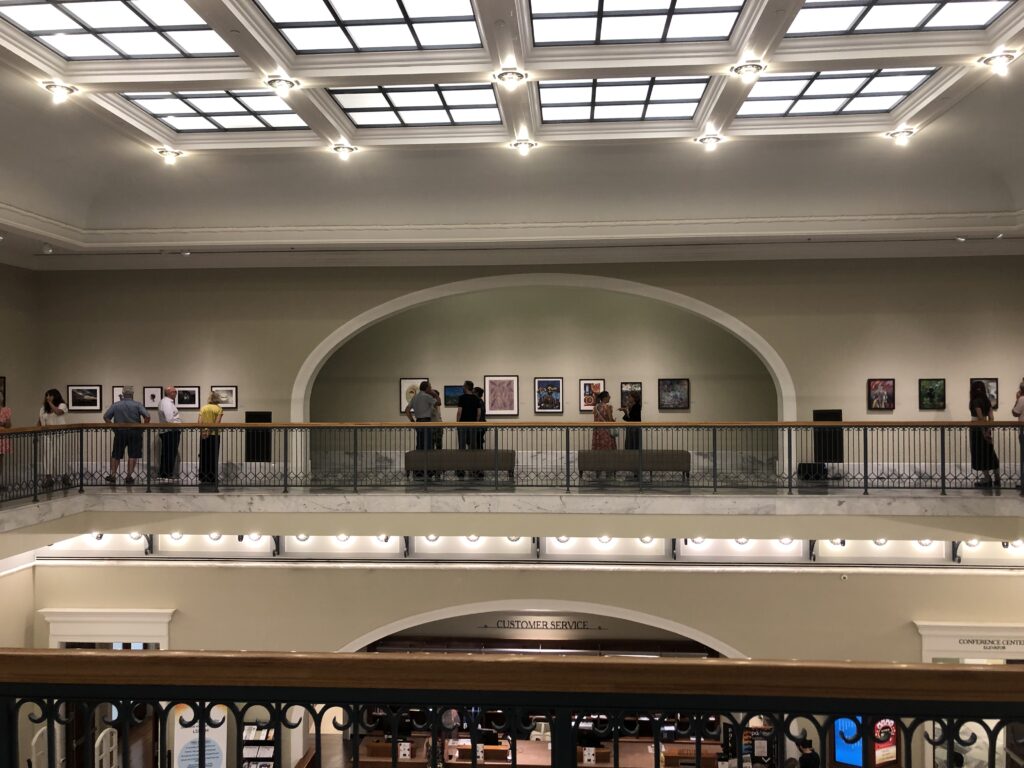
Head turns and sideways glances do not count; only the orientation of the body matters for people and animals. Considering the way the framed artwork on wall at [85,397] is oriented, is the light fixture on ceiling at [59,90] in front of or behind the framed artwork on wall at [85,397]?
in front

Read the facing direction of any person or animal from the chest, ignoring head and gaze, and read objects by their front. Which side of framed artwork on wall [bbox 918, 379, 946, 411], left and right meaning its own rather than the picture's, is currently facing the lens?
front

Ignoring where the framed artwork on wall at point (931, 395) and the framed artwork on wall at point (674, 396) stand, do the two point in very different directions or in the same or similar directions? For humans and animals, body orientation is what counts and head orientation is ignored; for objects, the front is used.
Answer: same or similar directions

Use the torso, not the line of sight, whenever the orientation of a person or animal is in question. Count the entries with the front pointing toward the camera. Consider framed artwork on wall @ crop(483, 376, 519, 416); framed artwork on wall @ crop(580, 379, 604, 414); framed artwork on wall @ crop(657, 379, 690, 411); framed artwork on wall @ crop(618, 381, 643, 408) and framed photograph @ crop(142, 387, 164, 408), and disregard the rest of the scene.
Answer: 5

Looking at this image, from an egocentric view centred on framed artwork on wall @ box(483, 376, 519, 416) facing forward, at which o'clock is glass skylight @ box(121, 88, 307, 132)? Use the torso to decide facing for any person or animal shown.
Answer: The glass skylight is roughly at 1 o'clock from the framed artwork on wall.

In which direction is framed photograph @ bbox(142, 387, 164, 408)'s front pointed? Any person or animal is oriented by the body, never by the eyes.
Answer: toward the camera

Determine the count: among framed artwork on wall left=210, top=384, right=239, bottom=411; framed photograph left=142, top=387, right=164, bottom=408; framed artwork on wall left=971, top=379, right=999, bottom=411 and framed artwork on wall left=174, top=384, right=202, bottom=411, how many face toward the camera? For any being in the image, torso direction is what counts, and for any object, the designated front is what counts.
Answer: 4

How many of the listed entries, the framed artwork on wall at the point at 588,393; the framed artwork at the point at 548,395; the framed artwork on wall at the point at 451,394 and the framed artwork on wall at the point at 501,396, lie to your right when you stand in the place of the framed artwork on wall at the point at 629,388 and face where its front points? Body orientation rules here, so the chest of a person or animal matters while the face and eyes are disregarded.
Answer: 4

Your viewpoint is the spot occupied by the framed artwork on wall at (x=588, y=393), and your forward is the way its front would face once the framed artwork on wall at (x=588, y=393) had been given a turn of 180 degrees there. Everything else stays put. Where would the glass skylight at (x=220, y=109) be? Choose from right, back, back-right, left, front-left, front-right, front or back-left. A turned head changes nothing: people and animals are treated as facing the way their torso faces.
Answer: back-left

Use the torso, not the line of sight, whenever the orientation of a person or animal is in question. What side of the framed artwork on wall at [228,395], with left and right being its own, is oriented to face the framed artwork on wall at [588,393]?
left

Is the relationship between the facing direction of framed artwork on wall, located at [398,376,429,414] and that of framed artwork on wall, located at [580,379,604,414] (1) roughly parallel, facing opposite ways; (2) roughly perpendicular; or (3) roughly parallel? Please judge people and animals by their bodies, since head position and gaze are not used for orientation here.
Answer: roughly parallel

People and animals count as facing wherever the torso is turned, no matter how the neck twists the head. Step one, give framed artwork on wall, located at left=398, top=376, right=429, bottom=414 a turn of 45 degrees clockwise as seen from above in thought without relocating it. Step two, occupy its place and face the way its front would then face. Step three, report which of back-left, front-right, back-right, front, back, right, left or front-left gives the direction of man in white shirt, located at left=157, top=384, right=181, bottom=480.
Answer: front

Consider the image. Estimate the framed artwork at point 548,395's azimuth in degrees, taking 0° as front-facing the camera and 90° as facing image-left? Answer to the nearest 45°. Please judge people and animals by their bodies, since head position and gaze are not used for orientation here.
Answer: approximately 0°

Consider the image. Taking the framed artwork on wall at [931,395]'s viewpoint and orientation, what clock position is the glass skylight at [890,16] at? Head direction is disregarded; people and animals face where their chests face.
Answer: The glass skylight is roughly at 12 o'clock from the framed artwork on wall.

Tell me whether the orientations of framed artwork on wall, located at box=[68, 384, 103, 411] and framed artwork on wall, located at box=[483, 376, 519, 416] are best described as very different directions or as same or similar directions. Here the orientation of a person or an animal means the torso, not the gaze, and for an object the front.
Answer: same or similar directions

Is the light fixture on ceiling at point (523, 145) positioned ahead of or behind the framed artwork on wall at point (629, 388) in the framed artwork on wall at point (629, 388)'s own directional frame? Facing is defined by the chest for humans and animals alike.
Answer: ahead

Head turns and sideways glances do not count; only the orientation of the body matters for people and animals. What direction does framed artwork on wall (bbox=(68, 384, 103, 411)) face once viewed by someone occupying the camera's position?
facing the viewer
